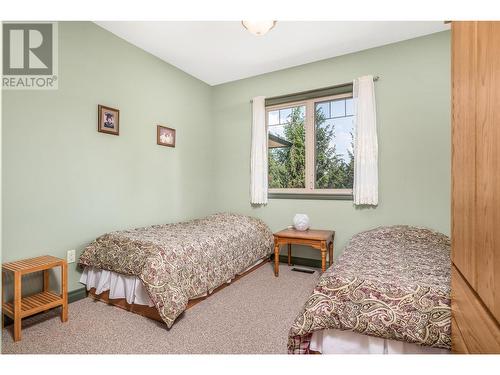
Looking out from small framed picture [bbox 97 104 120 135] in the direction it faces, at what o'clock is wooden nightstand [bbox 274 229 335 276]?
The wooden nightstand is roughly at 11 o'clock from the small framed picture.

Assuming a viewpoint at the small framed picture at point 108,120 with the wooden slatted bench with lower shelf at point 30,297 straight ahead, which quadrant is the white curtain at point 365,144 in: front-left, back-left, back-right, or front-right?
back-left

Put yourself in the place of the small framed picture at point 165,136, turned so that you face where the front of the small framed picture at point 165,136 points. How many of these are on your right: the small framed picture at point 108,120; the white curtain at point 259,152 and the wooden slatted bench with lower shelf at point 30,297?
2

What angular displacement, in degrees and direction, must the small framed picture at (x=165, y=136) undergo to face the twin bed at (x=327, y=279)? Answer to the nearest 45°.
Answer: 0° — it already faces it

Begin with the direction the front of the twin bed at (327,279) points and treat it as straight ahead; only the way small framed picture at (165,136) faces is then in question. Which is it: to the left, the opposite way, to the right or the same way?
to the left

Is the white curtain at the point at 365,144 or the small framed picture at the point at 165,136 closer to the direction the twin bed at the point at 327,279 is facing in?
the small framed picture

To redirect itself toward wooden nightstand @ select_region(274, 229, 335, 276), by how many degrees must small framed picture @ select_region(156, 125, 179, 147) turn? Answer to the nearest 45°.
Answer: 0° — it already faces it

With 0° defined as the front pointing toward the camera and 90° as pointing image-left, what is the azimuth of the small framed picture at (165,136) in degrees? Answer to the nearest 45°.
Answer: approximately 315°
